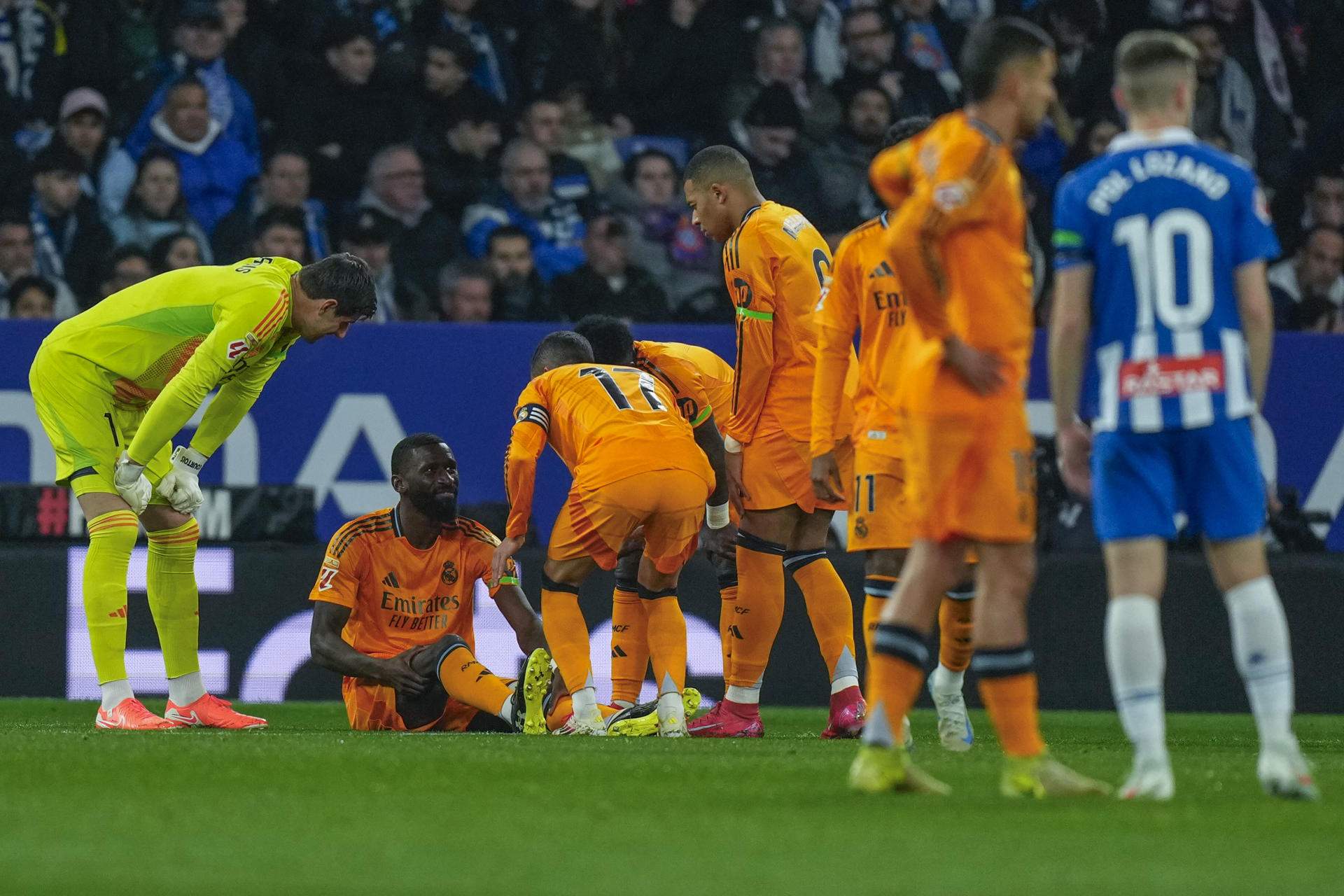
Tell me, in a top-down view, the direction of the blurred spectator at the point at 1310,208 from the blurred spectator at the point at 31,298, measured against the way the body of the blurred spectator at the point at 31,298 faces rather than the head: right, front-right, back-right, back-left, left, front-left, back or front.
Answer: left

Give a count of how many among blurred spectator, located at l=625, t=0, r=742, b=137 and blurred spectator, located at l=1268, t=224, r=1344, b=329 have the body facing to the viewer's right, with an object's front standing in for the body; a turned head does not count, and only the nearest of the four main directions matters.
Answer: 0

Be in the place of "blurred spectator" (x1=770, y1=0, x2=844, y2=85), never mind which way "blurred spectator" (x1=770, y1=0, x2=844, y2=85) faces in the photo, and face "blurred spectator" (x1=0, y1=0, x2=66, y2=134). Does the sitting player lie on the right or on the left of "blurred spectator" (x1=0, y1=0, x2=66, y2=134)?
left

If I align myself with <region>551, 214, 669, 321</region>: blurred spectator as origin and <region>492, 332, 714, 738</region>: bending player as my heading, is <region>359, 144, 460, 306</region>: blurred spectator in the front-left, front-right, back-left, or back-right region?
back-right

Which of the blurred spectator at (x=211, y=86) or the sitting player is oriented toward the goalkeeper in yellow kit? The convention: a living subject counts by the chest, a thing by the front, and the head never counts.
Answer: the blurred spectator

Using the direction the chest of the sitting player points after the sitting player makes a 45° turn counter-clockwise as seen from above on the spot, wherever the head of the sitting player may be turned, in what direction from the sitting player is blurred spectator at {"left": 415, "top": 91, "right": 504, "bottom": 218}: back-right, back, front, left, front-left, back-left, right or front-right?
left

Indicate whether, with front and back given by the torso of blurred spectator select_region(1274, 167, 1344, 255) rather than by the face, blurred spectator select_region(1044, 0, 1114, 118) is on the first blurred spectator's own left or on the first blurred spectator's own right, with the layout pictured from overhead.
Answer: on the first blurred spectator's own right

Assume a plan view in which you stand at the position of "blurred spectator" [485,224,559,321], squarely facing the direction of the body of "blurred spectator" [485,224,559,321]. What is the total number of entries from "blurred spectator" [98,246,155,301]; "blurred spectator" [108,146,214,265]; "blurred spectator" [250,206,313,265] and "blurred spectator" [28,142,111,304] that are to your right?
4

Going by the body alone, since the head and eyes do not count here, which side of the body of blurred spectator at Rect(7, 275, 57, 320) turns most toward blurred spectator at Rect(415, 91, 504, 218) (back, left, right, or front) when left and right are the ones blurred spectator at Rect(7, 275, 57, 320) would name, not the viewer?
left

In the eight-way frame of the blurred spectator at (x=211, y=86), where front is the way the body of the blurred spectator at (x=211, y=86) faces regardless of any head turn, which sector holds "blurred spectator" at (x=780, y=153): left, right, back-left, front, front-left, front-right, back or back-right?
left

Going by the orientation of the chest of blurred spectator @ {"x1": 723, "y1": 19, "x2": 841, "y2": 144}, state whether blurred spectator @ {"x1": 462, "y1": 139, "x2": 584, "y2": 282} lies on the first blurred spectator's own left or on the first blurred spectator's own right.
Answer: on the first blurred spectator's own right

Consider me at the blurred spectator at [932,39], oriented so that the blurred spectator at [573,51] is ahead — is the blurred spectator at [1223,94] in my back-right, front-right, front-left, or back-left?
back-left

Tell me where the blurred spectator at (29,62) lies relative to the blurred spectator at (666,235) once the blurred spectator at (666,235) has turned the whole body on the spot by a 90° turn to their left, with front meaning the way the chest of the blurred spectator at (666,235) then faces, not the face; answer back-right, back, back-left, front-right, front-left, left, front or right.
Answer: back

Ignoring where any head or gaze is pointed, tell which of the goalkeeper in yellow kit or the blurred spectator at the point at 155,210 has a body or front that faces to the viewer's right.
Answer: the goalkeeper in yellow kit

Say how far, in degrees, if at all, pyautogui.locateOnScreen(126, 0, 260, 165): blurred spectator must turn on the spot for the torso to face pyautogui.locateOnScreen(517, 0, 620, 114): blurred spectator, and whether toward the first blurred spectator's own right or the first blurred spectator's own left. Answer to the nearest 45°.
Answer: approximately 90° to the first blurred spectator's own left

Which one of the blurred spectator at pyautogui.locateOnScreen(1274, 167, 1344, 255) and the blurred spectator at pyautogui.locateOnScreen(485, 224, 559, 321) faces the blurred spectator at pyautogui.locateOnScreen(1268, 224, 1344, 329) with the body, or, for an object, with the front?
the blurred spectator at pyautogui.locateOnScreen(1274, 167, 1344, 255)
